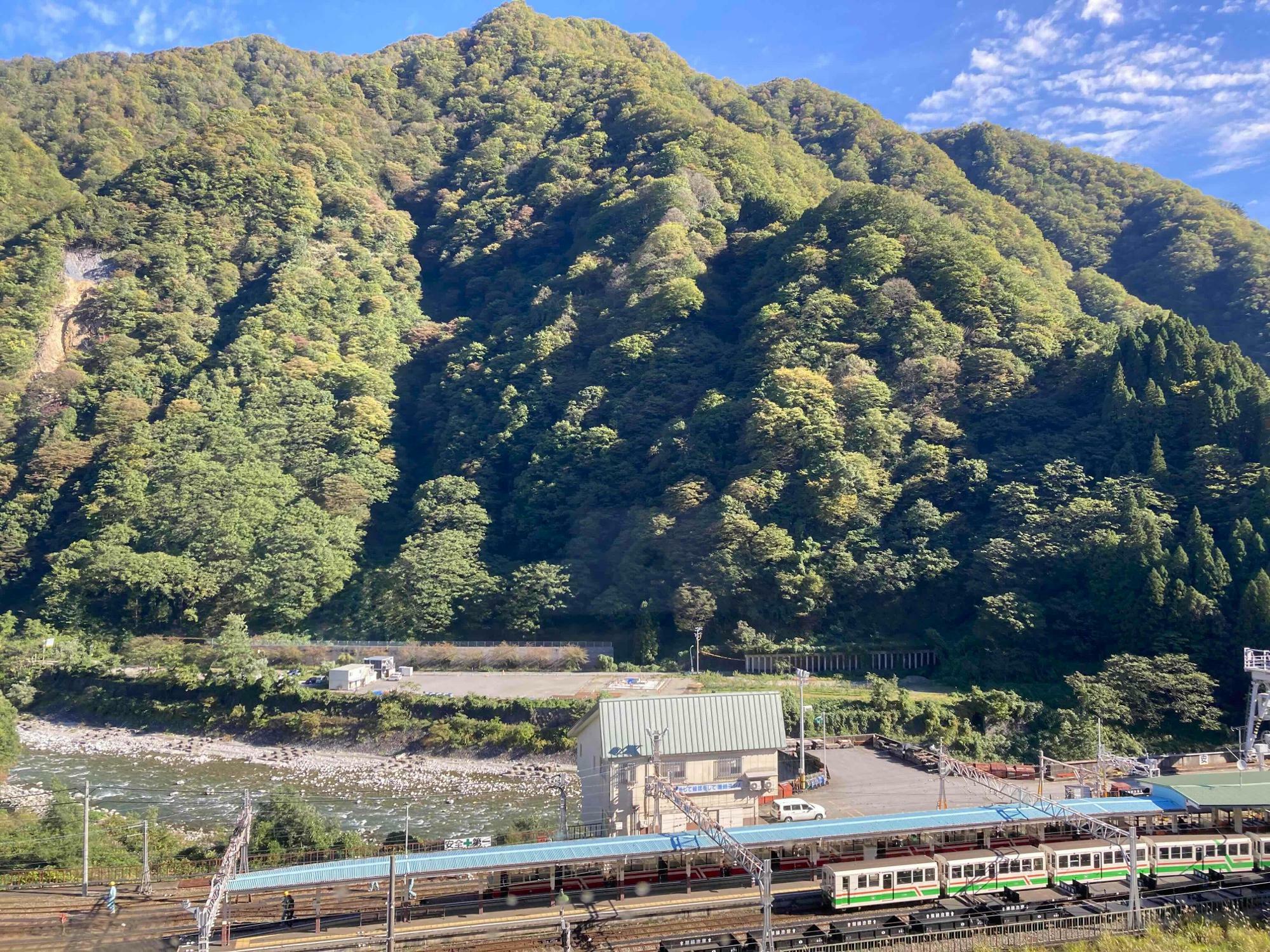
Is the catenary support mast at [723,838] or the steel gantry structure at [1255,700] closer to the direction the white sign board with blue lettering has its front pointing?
the catenary support mast

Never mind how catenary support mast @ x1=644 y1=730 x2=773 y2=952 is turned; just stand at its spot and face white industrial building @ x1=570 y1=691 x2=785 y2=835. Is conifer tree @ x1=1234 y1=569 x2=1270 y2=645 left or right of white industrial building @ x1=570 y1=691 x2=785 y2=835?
right

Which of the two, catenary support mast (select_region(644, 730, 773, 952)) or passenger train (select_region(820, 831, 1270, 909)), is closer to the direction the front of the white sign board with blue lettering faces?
the catenary support mast

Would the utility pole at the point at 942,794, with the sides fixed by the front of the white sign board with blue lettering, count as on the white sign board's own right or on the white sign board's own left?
on the white sign board's own left

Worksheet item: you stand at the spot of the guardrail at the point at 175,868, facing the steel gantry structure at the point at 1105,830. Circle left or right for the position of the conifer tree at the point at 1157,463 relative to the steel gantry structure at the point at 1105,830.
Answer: left

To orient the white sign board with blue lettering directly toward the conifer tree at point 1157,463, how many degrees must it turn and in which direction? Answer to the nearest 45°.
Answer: approximately 135° to its left

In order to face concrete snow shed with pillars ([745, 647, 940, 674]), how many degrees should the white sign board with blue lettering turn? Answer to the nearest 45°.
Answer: approximately 180°

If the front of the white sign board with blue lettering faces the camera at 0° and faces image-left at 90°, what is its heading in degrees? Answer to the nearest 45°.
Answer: approximately 0°

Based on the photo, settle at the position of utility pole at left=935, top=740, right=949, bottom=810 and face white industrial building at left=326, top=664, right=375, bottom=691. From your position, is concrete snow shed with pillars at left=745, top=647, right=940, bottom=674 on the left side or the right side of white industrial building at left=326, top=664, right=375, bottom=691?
right

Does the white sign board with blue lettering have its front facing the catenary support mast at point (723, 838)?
yes

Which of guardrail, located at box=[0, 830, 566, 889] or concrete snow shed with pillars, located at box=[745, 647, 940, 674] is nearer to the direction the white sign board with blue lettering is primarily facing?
the guardrail

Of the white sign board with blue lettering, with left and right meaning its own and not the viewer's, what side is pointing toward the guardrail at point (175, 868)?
right

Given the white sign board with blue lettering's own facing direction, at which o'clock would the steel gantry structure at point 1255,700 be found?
The steel gantry structure is roughly at 8 o'clock from the white sign board with blue lettering.

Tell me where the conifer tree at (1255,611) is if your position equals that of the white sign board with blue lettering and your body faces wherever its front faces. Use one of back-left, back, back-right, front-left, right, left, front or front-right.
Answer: back-left

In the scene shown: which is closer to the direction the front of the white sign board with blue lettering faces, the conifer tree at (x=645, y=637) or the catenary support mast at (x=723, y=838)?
the catenary support mast
